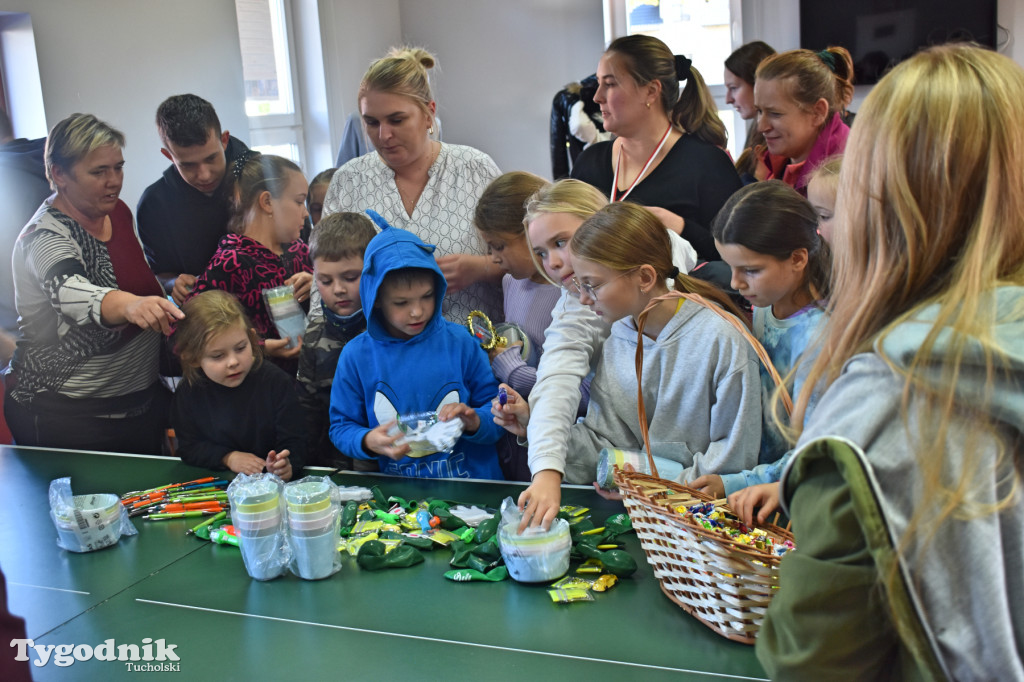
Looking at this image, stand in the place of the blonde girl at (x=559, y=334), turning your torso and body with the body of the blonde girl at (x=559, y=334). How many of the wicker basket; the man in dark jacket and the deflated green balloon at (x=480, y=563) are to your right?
1

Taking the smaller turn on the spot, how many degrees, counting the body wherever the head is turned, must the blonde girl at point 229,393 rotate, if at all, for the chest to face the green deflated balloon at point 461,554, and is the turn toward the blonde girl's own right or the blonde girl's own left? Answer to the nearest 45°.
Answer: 0° — they already face it

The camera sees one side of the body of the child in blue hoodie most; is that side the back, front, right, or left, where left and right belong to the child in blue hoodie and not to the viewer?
front

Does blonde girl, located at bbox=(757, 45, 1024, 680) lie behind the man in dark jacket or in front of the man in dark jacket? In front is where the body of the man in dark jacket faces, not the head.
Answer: in front

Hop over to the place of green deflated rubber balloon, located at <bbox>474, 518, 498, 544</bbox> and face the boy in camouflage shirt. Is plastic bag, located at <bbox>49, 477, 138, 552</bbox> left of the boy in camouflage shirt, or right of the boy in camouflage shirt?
left

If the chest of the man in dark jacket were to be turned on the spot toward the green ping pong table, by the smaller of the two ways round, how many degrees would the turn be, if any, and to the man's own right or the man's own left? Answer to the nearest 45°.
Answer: approximately 45° to the man's own right

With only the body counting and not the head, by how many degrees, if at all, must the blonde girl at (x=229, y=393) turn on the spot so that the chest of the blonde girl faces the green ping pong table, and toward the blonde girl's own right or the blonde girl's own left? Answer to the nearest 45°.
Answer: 0° — they already face it

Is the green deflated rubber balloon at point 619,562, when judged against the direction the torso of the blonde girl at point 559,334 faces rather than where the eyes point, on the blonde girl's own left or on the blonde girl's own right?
on the blonde girl's own left

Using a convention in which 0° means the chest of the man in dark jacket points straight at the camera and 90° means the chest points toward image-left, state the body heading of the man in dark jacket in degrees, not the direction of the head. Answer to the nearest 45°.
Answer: approximately 315°

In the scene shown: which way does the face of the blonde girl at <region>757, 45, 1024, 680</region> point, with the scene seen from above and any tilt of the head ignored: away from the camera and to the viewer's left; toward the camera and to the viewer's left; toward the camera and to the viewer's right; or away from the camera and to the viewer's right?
away from the camera and to the viewer's left
